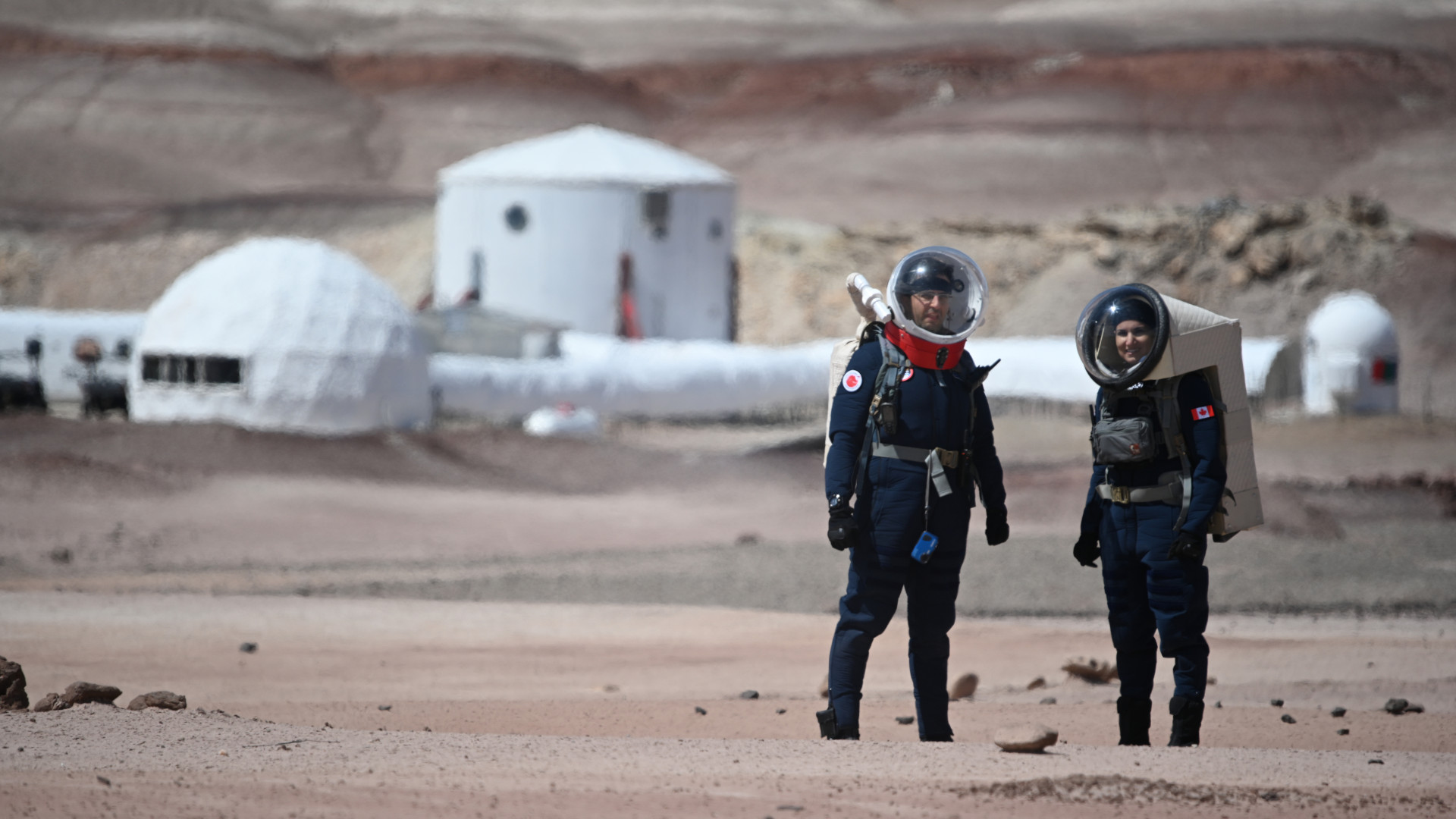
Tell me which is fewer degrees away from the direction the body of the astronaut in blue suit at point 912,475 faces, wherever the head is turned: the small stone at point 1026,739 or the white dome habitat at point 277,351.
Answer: the small stone

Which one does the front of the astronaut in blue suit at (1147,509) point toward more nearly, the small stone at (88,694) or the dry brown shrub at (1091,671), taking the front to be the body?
the small stone

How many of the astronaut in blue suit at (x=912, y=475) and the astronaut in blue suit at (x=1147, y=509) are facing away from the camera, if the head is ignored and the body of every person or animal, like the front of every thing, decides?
0

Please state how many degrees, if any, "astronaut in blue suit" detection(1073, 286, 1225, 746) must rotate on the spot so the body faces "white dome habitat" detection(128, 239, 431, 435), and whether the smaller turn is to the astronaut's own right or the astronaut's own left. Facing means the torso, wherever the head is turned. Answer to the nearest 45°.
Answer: approximately 90° to the astronaut's own right

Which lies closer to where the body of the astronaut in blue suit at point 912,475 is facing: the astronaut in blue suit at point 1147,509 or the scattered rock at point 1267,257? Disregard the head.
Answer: the astronaut in blue suit

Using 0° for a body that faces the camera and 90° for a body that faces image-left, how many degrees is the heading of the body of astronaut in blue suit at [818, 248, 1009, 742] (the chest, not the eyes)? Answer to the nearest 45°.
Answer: approximately 315°

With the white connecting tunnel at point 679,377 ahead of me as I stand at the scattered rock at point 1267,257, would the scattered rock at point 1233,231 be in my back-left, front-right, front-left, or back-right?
back-right

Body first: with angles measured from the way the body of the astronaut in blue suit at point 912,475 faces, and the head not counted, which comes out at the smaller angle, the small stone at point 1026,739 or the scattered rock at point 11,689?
the small stone

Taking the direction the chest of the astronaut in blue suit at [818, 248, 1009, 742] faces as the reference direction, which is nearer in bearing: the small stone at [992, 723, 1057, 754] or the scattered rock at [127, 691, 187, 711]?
the small stone

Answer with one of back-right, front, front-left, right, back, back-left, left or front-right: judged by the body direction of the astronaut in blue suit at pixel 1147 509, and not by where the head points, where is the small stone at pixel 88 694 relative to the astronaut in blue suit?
front-right

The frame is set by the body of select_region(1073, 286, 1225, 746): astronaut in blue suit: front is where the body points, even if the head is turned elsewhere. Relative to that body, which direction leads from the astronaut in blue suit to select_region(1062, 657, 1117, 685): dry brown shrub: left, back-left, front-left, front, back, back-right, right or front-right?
back-right

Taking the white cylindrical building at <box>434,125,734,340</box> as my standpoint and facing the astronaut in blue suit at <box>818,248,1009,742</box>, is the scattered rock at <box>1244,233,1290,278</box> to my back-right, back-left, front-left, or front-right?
back-left

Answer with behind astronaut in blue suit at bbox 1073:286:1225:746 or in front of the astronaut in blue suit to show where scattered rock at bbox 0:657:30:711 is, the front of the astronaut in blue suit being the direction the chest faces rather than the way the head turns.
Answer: in front

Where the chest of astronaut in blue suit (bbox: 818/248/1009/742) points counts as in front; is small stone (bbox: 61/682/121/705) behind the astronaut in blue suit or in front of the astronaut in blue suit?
behind

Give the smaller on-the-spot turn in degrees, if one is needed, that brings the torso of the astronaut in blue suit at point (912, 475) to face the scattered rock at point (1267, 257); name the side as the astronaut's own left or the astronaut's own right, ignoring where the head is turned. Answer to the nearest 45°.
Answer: approximately 135° to the astronaut's own left
